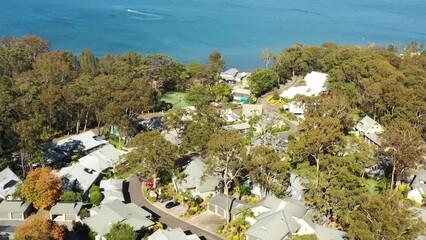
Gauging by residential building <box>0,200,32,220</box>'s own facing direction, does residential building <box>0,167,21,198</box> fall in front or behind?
behind

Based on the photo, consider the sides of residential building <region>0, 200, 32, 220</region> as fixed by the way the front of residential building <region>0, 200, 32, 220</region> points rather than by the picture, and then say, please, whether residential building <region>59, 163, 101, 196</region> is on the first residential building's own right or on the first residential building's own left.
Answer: on the first residential building's own left

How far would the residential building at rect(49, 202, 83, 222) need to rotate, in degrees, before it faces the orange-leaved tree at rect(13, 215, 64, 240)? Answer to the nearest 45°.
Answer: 0° — it already faces it

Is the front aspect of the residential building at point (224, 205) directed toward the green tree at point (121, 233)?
yes

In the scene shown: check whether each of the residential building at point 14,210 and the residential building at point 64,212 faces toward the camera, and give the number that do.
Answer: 2

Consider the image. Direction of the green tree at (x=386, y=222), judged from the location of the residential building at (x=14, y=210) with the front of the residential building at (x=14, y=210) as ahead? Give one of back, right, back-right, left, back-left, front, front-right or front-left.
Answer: front-left

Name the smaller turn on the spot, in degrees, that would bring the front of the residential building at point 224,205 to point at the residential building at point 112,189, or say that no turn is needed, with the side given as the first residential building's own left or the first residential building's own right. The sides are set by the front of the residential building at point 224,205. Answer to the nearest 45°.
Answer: approximately 45° to the first residential building's own right

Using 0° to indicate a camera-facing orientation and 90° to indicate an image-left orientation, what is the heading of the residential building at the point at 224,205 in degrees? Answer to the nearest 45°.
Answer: approximately 45°

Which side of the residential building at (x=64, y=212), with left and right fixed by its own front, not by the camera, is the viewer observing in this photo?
front

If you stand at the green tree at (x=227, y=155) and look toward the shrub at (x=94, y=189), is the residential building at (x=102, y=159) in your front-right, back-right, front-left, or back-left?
front-right

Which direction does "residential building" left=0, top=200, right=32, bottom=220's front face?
toward the camera

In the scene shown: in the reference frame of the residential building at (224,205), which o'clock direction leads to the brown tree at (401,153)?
The brown tree is roughly at 7 o'clock from the residential building.

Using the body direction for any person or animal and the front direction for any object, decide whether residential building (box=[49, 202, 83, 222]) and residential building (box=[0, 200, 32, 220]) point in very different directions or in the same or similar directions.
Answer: same or similar directions
